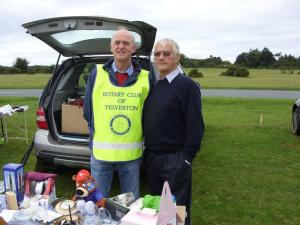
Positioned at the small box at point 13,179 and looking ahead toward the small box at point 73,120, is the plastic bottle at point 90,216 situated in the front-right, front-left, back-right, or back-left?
back-right

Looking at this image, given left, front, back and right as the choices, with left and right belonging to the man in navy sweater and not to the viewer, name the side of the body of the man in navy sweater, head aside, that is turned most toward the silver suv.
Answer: back

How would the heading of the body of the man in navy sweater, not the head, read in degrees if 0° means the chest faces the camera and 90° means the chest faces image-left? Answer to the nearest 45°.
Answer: approximately 45°

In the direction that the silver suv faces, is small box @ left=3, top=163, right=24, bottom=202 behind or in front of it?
behind

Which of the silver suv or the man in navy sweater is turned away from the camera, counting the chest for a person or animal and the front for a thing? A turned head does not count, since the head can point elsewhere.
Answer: the silver suv

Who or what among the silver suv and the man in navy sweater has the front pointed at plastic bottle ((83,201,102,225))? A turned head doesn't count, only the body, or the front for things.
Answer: the man in navy sweater

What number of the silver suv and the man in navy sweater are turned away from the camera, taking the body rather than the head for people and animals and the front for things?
1

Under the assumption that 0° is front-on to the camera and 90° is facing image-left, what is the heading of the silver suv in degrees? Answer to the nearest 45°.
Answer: approximately 180°

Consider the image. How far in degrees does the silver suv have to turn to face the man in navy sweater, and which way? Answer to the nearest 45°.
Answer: approximately 135° to its right

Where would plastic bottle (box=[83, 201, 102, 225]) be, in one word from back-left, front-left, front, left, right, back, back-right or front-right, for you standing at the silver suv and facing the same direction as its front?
back
